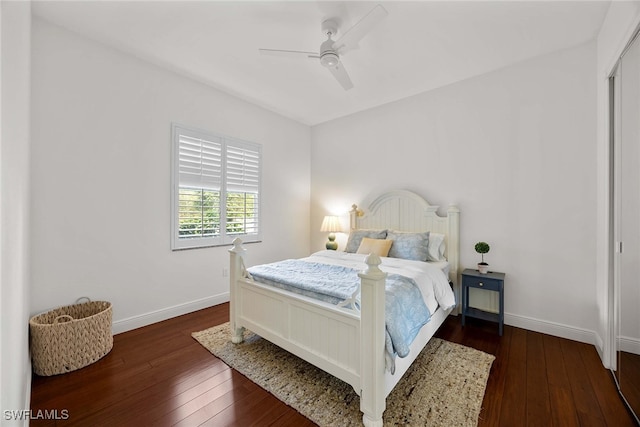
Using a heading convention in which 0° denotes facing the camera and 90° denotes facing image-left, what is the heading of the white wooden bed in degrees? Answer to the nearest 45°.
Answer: approximately 45°
